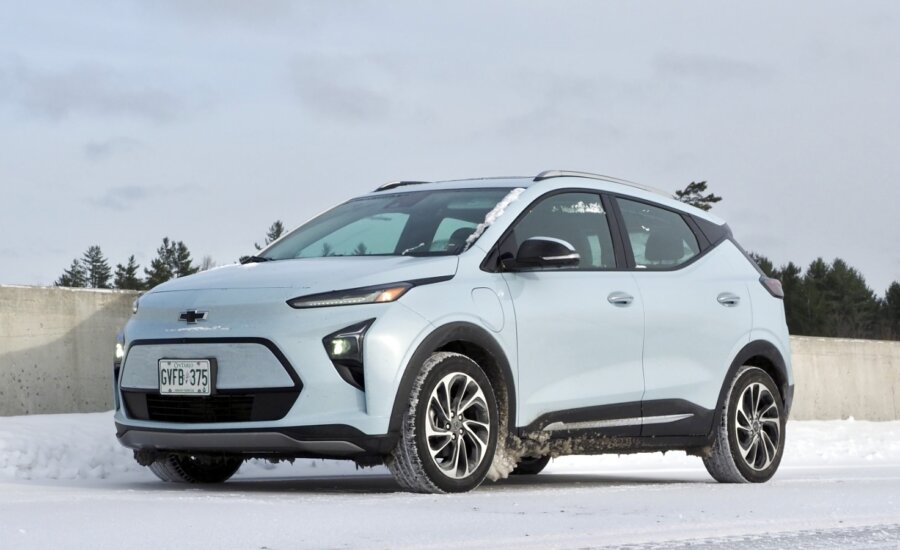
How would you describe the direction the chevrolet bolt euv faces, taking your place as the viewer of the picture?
facing the viewer and to the left of the viewer

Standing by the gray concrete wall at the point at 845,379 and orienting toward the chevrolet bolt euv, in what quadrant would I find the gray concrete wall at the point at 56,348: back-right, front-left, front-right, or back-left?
front-right

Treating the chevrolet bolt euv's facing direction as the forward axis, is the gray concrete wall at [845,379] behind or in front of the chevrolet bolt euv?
behind

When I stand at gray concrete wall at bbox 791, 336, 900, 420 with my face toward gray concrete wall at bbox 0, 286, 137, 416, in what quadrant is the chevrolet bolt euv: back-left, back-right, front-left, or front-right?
front-left

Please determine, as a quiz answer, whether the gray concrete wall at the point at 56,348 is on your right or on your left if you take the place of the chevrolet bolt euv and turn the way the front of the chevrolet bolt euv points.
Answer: on your right
